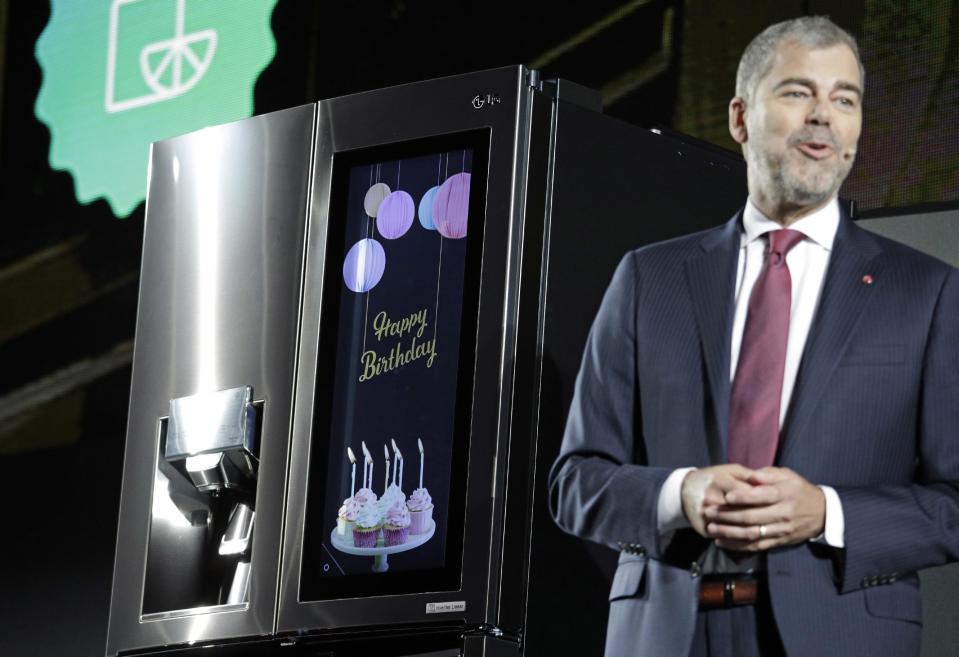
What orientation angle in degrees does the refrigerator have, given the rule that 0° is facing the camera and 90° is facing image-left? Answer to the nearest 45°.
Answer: approximately 45°

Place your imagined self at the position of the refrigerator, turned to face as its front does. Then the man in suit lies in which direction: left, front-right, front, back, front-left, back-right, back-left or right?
left

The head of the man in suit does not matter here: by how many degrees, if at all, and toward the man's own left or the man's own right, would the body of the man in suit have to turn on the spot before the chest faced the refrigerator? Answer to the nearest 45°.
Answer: approximately 135° to the man's own right

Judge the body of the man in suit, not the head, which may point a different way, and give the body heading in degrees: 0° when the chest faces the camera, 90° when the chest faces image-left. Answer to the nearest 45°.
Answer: approximately 0°
